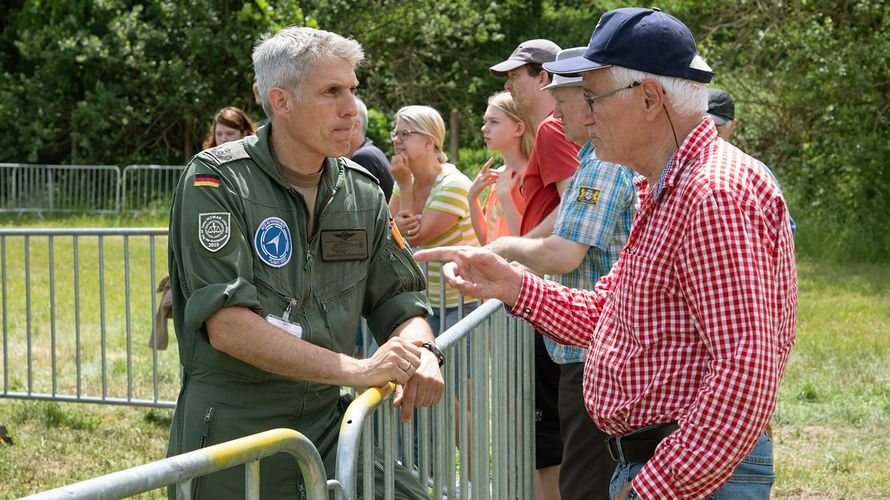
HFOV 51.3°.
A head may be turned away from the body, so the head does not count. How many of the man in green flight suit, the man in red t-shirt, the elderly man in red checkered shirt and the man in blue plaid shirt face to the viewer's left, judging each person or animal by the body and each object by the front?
3

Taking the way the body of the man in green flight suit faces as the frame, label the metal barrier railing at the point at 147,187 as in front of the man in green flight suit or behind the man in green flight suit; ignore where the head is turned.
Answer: behind

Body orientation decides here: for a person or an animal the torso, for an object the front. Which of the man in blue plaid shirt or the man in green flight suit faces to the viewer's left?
the man in blue plaid shirt

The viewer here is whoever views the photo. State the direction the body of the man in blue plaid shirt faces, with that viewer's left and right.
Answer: facing to the left of the viewer

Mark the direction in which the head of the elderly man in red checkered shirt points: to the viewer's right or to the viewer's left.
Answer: to the viewer's left

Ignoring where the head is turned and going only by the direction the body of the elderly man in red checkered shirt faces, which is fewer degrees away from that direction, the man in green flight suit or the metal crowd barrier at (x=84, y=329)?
the man in green flight suit

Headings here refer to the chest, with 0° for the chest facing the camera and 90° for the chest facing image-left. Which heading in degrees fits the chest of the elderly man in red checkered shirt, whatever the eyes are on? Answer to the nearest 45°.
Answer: approximately 90°

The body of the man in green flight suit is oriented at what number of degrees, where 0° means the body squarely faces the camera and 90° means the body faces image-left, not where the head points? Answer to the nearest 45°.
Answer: approximately 315°

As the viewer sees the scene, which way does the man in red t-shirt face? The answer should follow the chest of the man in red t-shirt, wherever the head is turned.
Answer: to the viewer's left

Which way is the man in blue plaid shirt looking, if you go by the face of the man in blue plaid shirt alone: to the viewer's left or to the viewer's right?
to the viewer's left

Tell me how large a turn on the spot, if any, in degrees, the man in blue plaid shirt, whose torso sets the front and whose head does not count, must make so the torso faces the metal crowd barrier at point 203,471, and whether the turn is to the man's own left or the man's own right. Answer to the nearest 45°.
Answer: approximately 90° to the man's own left
